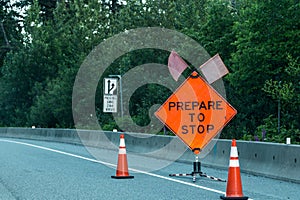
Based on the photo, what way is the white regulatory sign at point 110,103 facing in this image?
toward the camera

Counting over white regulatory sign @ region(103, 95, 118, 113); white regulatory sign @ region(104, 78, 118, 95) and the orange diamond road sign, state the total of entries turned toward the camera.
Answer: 3

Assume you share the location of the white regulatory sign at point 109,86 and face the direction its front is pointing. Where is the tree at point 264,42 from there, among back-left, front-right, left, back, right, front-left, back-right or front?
left

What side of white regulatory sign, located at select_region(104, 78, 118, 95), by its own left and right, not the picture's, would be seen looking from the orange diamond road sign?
front

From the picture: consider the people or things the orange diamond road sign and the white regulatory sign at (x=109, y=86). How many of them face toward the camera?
2

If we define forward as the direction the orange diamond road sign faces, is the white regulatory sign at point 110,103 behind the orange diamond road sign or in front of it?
behind

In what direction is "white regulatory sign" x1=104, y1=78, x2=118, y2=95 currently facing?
toward the camera

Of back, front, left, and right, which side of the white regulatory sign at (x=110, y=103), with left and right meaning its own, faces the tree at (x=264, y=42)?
left

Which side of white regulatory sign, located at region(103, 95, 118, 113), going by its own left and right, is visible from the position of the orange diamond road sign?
front

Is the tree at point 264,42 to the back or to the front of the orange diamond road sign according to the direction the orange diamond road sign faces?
to the back

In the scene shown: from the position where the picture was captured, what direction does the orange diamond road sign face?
facing the viewer

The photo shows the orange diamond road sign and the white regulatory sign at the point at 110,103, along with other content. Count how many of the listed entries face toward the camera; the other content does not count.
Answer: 2
